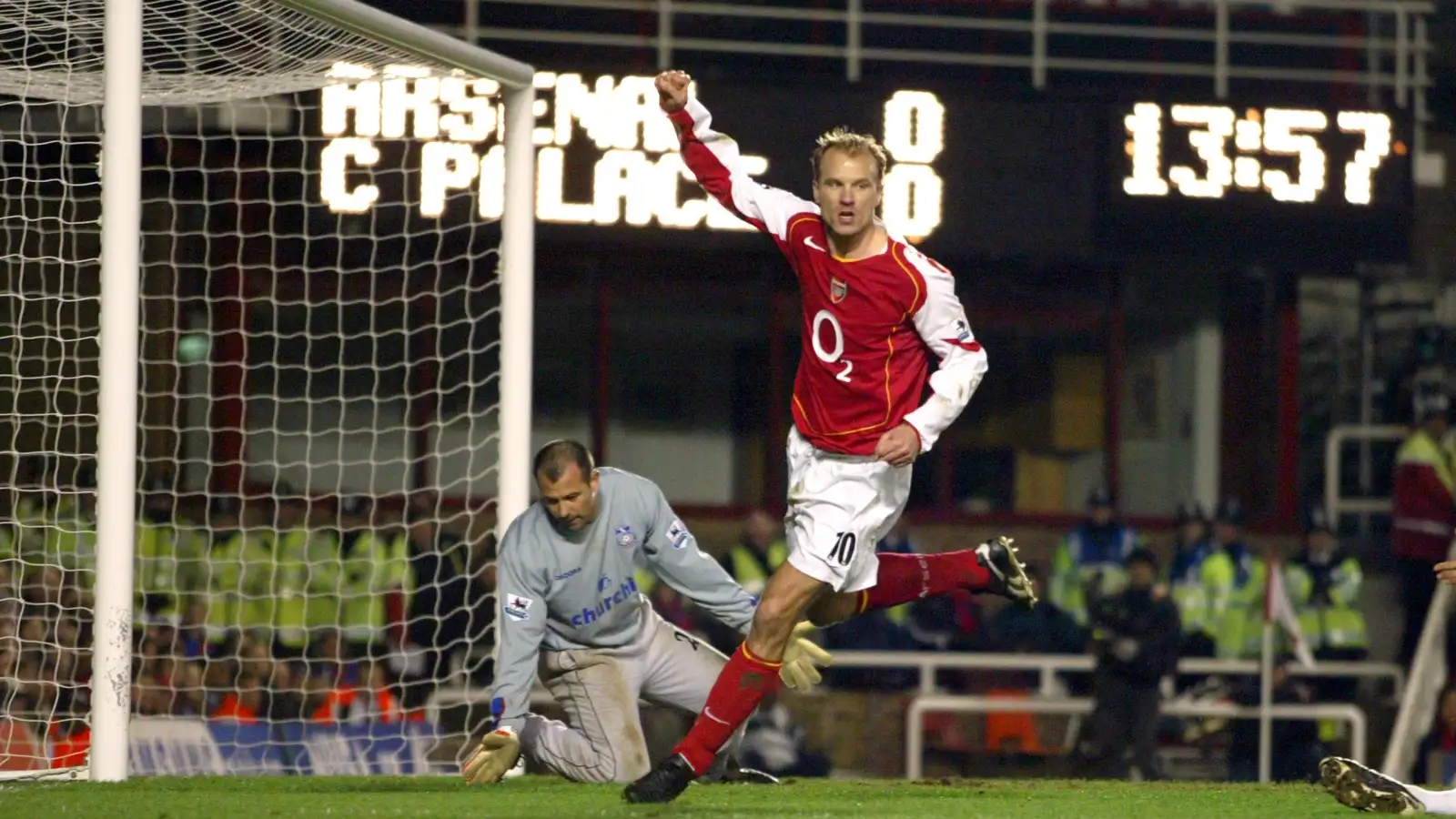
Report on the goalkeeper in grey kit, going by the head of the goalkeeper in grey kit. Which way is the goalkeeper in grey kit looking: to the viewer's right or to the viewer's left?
to the viewer's left

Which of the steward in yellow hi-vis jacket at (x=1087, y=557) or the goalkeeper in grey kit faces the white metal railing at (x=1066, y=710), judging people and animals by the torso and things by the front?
the steward in yellow hi-vis jacket

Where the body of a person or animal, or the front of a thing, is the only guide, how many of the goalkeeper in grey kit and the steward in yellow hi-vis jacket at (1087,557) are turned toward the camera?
2

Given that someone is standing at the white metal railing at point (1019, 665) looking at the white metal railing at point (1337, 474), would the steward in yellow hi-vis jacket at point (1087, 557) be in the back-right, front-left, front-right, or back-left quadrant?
front-left

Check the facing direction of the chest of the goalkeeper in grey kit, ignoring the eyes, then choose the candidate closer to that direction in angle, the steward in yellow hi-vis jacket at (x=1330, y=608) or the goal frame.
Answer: the goal frame

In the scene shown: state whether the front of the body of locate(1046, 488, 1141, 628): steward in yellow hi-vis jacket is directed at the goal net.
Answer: no

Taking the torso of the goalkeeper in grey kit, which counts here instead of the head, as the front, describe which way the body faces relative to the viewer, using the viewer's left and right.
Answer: facing the viewer

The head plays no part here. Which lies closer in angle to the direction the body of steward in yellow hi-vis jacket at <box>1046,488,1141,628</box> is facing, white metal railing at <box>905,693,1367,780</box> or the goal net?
the white metal railing

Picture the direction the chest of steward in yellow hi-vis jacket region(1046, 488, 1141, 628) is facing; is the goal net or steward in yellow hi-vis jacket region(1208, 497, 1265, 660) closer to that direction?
the goal net

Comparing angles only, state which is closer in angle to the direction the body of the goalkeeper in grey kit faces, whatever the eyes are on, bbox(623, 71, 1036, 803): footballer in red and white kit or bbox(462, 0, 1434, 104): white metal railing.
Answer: the footballer in red and white kit

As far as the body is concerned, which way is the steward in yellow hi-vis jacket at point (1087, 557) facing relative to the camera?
toward the camera

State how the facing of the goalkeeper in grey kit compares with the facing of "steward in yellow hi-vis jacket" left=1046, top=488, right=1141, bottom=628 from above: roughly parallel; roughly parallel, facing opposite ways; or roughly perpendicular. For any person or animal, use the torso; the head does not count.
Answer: roughly parallel

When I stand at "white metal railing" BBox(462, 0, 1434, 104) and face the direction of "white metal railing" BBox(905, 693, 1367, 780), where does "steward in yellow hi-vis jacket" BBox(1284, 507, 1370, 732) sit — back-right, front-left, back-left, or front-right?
front-left

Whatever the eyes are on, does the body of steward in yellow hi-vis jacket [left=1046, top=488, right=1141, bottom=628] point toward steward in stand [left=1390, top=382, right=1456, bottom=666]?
no

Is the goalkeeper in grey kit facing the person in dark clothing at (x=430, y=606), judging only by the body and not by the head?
no
